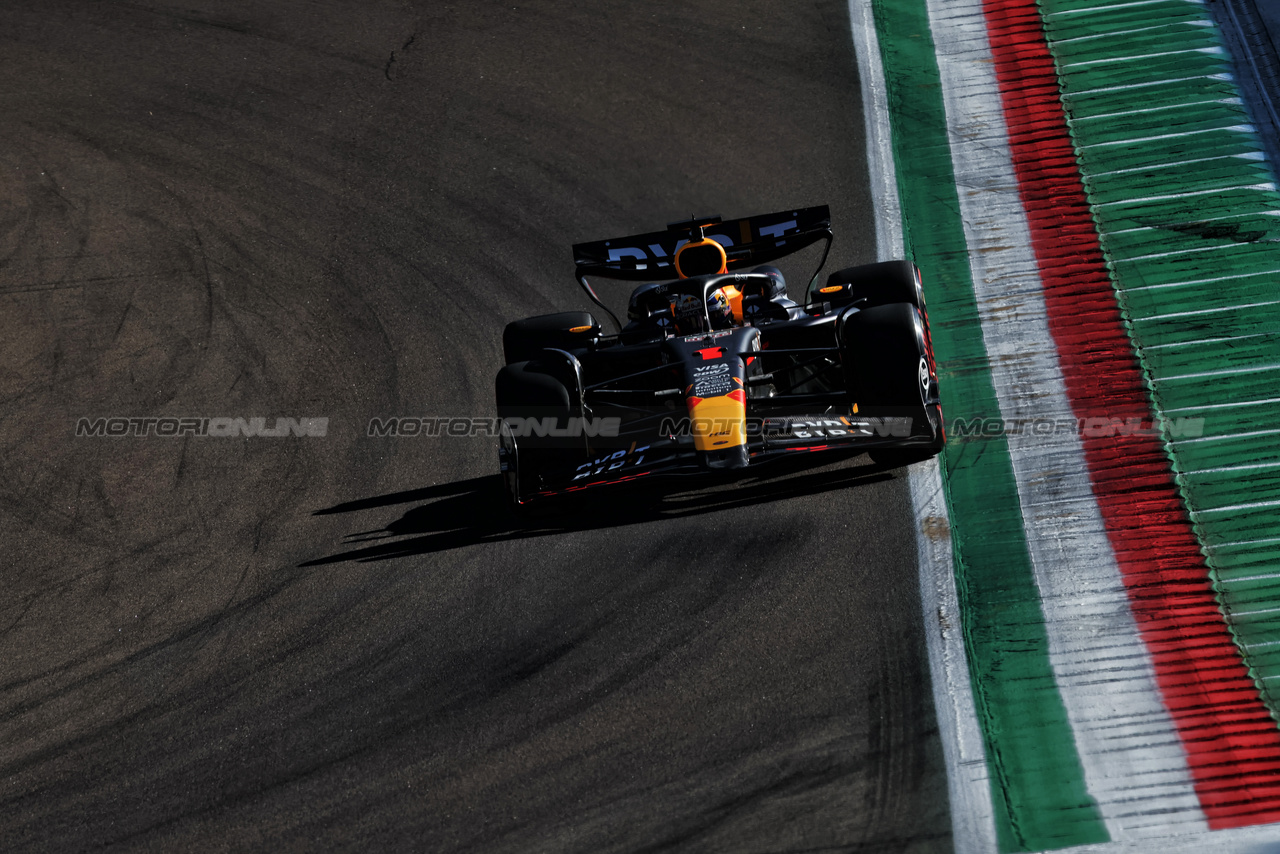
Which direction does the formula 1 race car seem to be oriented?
toward the camera
